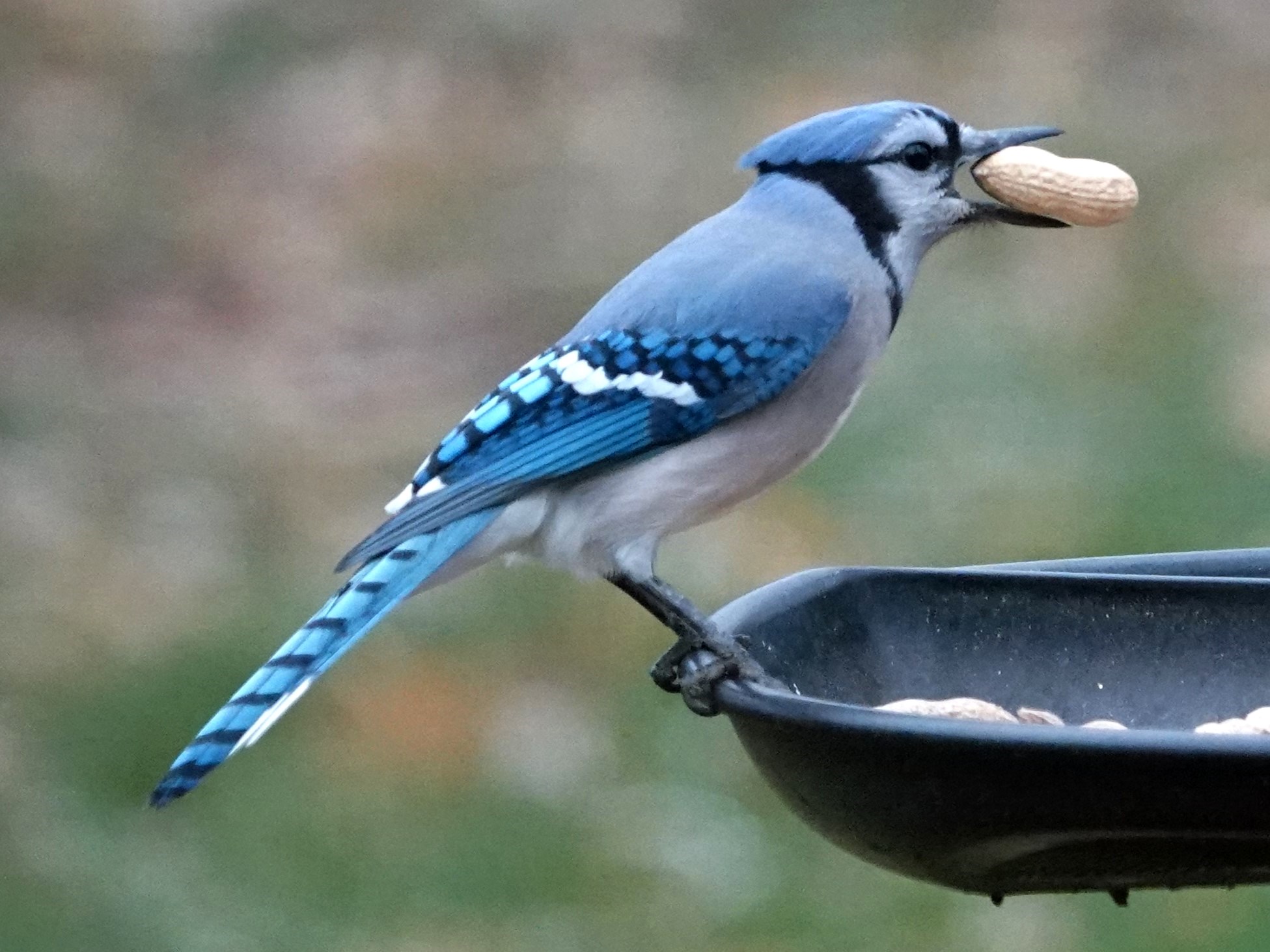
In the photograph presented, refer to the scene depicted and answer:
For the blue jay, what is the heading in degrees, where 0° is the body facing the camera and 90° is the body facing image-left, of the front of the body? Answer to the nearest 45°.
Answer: approximately 270°
